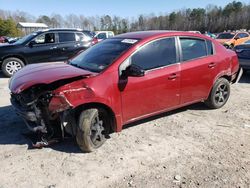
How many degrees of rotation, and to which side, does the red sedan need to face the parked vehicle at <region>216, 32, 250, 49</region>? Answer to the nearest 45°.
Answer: approximately 180°

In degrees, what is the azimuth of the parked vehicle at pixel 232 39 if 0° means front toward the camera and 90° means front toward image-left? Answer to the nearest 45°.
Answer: approximately 45°

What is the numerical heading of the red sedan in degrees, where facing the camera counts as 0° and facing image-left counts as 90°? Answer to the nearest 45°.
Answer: approximately 45°

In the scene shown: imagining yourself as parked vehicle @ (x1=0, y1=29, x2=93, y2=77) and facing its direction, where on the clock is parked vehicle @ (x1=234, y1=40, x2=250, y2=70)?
parked vehicle @ (x1=234, y1=40, x2=250, y2=70) is roughly at 7 o'clock from parked vehicle @ (x1=0, y1=29, x2=93, y2=77).

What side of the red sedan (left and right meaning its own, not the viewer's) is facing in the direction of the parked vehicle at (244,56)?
back

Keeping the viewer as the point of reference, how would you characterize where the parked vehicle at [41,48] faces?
facing to the left of the viewer

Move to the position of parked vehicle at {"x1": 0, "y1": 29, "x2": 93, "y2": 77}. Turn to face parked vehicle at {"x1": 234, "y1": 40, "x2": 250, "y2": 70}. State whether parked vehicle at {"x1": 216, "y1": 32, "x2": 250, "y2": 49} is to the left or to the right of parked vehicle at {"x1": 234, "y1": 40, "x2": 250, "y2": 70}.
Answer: left

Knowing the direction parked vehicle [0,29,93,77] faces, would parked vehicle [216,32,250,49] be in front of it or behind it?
behind

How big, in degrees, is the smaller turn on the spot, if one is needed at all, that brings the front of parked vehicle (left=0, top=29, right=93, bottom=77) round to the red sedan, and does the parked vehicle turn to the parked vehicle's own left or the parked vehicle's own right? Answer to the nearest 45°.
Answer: approximately 90° to the parked vehicle's own left
